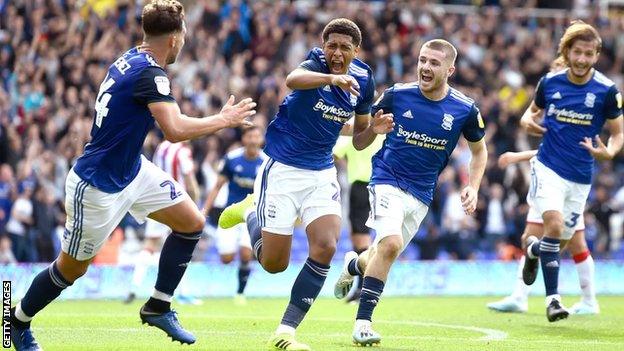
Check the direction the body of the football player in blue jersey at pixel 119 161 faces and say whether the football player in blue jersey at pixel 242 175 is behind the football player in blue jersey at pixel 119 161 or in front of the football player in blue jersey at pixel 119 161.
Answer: in front

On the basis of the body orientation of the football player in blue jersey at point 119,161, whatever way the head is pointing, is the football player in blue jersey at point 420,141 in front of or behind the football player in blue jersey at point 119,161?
in front

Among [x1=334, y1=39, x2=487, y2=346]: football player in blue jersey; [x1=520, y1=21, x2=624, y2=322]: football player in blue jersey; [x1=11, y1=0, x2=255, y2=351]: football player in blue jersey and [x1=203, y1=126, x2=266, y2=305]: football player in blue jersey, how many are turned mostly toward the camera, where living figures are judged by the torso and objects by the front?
3

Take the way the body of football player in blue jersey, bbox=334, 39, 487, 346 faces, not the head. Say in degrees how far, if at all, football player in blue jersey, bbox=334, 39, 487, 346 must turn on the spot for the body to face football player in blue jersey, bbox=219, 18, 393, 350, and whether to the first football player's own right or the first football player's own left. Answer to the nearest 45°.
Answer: approximately 45° to the first football player's own right

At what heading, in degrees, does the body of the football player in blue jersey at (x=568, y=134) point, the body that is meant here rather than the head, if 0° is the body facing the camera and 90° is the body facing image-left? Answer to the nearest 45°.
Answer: approximately 0°

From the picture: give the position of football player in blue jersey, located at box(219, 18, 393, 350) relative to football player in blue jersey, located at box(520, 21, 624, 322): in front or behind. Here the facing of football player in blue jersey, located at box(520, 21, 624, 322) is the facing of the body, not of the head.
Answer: in front

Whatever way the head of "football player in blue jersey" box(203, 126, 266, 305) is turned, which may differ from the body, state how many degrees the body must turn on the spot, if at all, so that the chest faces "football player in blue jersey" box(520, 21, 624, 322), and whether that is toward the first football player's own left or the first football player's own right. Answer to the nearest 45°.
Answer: approximately 45° to the first football player's own left

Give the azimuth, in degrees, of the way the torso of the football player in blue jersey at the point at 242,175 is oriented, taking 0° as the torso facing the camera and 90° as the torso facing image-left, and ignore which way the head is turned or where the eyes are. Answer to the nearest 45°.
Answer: approximately 0°
